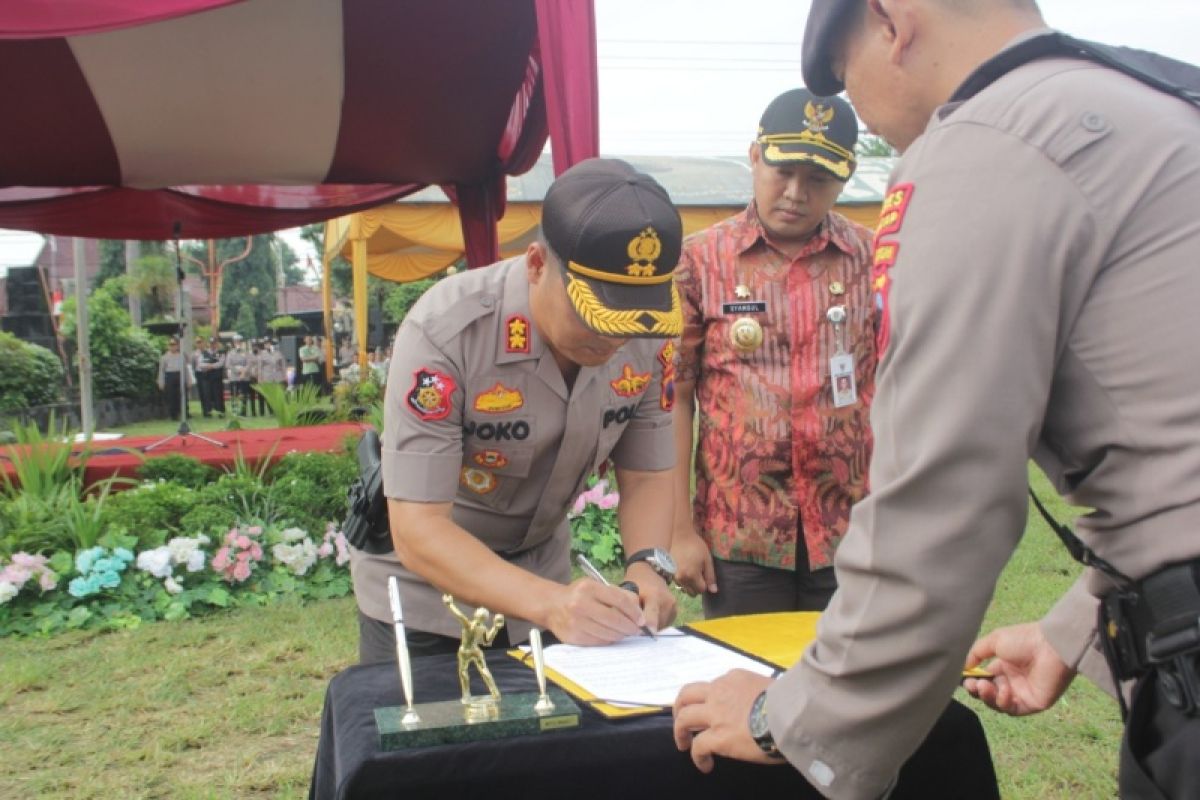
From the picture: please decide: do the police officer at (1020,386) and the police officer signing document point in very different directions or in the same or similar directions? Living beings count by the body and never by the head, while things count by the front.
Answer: very different directions

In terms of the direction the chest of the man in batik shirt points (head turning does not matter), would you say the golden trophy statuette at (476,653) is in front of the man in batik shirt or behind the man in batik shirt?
in front

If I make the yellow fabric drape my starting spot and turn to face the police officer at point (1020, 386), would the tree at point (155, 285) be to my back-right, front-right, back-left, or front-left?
back-right

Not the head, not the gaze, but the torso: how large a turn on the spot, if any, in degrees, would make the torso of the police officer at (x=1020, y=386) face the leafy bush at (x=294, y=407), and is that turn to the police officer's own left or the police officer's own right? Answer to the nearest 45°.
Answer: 0° — they already face it

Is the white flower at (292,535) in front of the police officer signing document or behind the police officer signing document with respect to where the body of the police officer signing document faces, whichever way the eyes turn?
behind

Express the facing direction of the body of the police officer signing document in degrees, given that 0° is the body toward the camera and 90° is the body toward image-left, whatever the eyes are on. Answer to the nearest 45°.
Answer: approximately 315°

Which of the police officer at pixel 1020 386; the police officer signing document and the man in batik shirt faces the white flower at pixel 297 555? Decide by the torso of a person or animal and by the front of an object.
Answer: the police officer

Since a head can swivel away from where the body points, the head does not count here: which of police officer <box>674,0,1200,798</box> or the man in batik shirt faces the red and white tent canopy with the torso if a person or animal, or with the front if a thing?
the police officer

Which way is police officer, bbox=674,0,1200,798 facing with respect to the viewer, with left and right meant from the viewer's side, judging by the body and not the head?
facing away from the viewer and to the left of the viewer

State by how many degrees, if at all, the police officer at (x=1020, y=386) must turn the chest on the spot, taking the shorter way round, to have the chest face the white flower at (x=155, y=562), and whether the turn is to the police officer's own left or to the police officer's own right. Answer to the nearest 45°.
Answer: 0° — they already face it

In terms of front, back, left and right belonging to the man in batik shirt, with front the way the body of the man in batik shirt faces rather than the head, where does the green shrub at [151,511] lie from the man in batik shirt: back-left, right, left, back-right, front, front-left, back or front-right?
back-right

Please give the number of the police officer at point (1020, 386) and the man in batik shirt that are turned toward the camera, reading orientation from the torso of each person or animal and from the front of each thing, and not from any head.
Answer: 1

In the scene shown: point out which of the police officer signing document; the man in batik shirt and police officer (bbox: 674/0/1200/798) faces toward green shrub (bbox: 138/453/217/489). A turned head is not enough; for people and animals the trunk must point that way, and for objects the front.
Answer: the police officer

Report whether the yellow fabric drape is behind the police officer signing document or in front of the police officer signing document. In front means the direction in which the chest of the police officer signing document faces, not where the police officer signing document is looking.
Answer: behind

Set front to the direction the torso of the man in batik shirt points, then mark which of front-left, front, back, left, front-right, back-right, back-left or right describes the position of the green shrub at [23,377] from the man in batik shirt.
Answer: back-right
